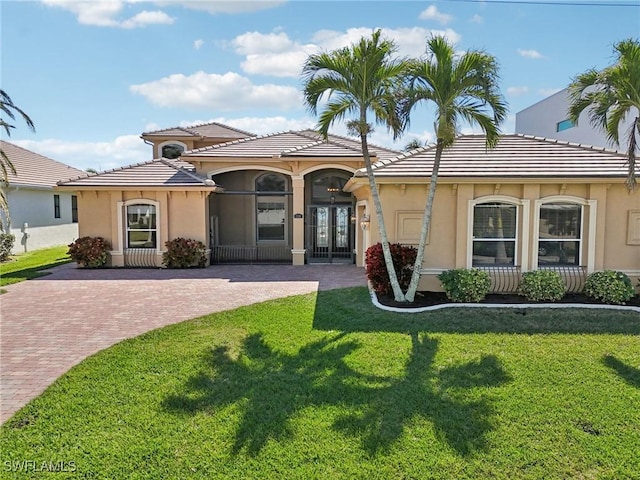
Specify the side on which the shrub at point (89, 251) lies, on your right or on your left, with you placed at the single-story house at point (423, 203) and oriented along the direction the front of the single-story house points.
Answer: on your right

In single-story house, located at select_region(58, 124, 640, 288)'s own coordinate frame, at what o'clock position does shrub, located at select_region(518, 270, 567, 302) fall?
The shrub is roughly at 10 o'clock from the single-story house.

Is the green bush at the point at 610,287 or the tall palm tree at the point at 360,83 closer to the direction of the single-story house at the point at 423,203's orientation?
the tall palm tree

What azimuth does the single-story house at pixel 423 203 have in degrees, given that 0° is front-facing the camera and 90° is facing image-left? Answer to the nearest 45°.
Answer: approximately 0°

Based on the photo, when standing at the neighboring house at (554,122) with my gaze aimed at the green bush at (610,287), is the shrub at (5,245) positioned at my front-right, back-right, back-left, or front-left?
front-right

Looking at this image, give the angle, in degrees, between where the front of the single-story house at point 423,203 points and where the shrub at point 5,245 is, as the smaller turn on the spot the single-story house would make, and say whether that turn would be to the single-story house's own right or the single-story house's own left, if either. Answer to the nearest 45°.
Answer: approximately 90° to the single-story house's own right

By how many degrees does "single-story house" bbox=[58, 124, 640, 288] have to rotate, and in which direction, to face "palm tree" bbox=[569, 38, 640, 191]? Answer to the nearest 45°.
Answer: approximately 45° to its left

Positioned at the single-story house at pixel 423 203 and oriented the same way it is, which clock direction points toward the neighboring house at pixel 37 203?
The neighboring house is roughly at 4 o'clock from the single-story house.
